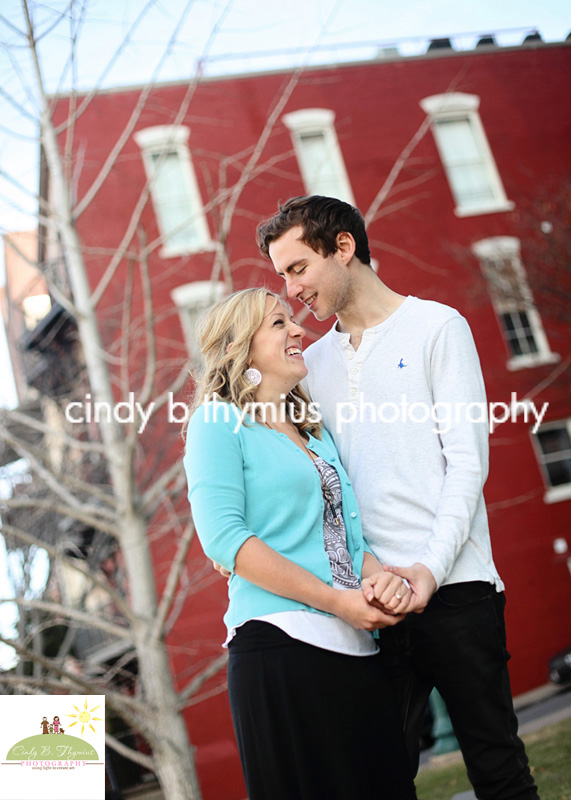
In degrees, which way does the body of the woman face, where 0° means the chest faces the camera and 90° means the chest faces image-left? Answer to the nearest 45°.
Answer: approximately 315°

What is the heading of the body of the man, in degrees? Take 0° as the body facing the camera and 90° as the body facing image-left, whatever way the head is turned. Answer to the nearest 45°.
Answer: approximately 45°

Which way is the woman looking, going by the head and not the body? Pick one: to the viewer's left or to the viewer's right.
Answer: to the viewer's right
